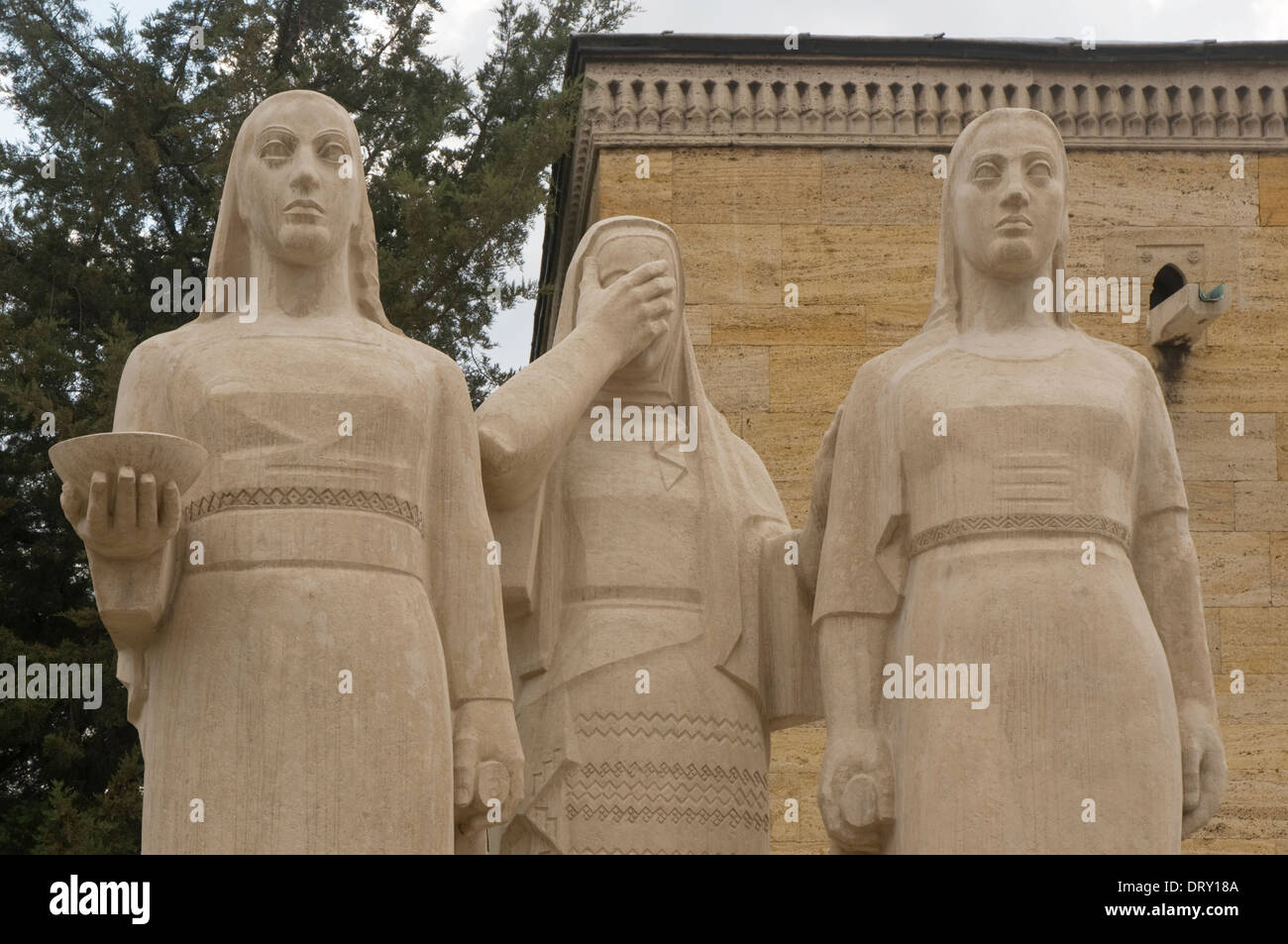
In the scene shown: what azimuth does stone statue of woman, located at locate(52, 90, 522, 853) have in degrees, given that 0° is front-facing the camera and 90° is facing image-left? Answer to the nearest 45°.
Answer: approximately 0°

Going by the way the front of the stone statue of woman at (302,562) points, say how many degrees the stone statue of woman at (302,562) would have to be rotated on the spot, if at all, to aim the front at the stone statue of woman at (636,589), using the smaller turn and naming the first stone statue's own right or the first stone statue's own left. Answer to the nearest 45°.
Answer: approximately 135° to the first stone statue's own left

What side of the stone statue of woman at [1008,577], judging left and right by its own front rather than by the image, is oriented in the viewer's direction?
front

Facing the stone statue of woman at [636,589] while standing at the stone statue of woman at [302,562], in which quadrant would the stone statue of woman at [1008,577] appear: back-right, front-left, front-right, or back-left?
front-right

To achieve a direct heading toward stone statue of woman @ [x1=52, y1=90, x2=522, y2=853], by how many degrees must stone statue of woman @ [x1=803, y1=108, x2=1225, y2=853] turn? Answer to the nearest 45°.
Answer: approximately 90° to its right

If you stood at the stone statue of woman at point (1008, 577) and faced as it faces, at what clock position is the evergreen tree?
The evergreen tree is roughly at 5 o'clock from the stone statue of woman.

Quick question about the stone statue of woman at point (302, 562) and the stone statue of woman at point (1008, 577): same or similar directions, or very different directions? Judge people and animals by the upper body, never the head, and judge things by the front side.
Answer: same or similar directions

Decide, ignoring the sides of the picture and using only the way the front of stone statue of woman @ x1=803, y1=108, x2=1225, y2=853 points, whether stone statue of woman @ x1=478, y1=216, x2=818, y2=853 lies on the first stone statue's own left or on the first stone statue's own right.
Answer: on the first stone statue's own right

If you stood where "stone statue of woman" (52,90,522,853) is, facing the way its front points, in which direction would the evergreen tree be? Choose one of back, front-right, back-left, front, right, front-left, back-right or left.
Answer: back

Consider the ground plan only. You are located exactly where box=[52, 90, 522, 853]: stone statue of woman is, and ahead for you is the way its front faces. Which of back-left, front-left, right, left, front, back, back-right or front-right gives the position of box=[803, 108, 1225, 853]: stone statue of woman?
left

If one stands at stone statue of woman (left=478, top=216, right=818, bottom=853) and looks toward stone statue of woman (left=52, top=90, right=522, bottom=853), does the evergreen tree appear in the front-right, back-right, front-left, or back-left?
back-right

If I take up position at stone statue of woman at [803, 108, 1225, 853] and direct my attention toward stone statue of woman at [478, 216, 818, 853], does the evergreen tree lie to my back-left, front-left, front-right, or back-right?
front-right
